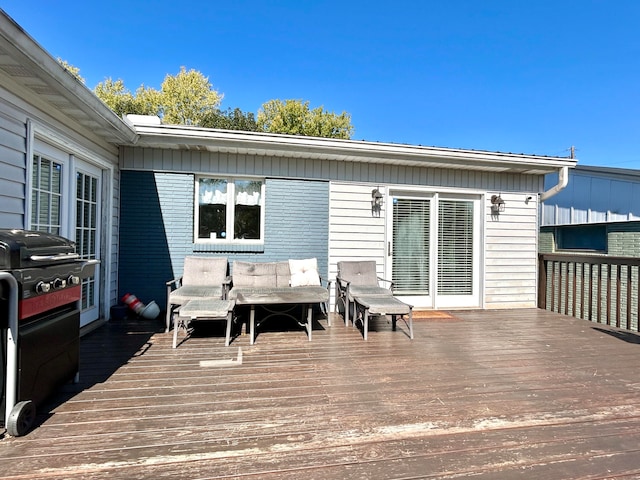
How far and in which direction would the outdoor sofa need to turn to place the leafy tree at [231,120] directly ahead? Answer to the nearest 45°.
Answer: approximately 180°

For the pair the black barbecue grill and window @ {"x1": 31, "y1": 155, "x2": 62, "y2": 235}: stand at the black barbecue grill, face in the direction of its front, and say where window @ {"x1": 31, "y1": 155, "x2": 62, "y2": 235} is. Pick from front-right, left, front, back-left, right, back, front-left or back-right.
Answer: back-left

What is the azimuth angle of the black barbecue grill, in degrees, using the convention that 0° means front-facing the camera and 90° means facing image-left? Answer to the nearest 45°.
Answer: approximately 315°

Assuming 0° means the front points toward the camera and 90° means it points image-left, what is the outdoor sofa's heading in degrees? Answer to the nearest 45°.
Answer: approximately 0°

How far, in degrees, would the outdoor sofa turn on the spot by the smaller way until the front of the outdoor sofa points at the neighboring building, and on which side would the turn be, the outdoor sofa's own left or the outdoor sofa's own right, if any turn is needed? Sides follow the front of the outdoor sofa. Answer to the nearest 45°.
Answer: approximately 135° to the outdoor sofa's own left

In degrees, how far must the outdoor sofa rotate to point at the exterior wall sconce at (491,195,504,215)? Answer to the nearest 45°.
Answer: approximately 90° to its left

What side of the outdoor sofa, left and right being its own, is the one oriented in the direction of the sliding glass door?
left

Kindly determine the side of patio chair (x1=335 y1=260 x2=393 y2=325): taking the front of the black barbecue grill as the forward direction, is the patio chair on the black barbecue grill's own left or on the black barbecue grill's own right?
on the black barbecue grill's own left

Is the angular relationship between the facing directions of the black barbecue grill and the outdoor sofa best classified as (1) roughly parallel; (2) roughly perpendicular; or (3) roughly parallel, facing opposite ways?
roughly perpendicular

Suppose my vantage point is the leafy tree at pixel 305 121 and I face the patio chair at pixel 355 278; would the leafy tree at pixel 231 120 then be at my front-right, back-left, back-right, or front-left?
back-right

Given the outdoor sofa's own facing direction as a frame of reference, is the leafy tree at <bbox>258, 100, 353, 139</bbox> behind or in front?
behind

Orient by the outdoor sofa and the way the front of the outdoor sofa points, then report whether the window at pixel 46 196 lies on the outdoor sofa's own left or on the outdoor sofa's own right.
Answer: on the outdoor sofa's own right

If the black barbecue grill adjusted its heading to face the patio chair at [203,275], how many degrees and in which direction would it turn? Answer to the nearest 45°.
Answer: approximately 90° to its left
